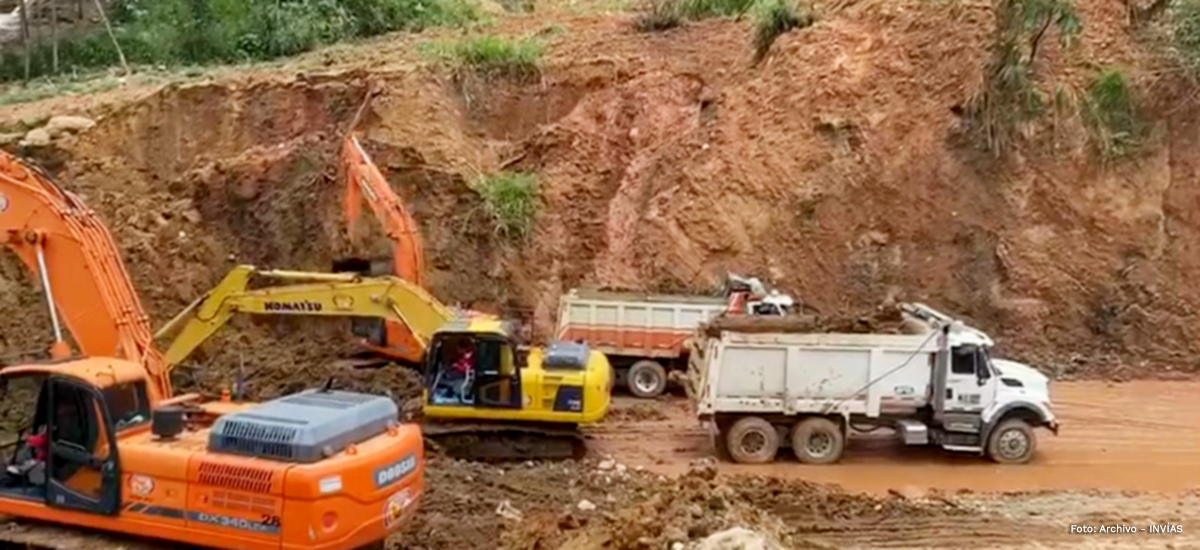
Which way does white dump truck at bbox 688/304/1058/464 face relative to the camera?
to the viewer's right

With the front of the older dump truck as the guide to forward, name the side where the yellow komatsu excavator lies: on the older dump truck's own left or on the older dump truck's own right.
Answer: on the older dump truck's own right

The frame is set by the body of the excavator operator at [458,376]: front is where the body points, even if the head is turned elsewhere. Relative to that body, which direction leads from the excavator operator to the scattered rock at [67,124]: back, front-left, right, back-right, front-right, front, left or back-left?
front-right

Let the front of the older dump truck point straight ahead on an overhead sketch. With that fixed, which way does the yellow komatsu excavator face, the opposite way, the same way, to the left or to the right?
the opposite way

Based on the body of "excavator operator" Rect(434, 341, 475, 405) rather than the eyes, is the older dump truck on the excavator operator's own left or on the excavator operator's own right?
on the excavator operator's own right

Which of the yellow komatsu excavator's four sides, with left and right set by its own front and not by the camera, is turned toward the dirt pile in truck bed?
back

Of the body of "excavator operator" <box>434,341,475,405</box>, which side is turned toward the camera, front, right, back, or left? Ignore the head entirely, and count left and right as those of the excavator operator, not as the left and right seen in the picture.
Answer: left

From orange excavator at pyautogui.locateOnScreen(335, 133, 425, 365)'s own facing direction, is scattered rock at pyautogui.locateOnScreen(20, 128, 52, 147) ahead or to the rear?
ahead

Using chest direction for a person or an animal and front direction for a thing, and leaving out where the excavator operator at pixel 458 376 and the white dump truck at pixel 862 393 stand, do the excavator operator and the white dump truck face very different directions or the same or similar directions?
very different directions

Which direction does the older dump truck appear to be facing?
to the viewer's right

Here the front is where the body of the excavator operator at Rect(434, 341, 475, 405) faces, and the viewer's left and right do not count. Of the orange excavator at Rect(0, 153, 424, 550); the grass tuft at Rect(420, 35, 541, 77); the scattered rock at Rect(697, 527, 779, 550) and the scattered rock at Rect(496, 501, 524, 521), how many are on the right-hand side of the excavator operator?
1

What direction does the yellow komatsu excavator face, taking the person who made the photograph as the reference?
facing to the left of the viewer

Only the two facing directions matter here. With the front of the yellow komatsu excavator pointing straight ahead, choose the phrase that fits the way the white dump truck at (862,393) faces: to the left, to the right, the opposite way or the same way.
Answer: the opposite way

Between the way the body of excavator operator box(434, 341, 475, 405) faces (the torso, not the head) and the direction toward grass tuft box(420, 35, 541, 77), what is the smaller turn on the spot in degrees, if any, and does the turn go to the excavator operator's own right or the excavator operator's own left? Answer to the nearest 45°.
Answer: approximately 90° to the excavator operator's own right
